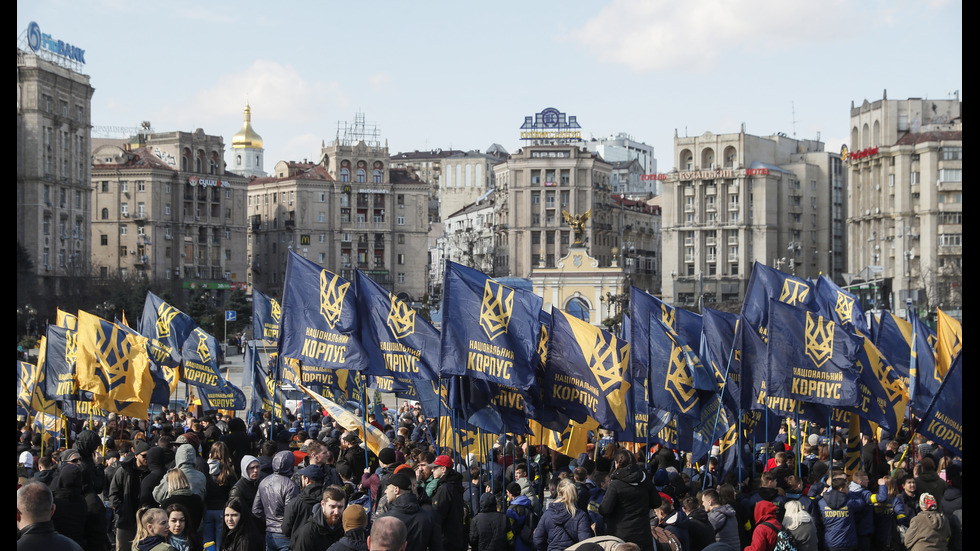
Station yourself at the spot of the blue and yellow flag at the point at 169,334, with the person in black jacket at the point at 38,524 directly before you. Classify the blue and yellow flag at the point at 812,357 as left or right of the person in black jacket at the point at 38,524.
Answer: left

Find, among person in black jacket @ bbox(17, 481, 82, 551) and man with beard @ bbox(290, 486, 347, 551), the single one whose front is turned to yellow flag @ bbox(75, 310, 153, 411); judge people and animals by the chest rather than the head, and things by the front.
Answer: the person in black jacket

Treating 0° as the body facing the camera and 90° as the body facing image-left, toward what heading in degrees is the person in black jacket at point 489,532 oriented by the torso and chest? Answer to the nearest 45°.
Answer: approximately 180°

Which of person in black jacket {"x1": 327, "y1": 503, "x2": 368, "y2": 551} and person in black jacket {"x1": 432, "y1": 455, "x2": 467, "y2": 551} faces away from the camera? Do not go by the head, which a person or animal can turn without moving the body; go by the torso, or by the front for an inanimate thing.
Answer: person in black jacket {"x1": 327, "y1": 503, "x2": 368, "y2": 551}

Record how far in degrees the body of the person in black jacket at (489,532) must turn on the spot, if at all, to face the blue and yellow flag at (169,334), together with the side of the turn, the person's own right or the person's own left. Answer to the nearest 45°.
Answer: approximately 45° to the person's own left

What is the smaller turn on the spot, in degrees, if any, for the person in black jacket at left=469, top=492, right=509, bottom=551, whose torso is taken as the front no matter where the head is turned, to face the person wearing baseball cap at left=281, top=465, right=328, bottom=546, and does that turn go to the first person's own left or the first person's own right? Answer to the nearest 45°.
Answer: approximately 90° to the first person's own left

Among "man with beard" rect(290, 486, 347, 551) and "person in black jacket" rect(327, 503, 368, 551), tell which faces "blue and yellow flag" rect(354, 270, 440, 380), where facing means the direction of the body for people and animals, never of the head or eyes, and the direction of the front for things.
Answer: the person in black jacket

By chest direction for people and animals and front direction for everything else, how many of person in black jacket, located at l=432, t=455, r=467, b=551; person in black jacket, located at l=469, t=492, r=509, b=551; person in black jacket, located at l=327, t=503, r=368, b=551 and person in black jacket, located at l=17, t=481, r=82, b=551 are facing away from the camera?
3

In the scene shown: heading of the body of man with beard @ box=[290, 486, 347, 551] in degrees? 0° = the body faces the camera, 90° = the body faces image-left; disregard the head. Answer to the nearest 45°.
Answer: approximately 315°

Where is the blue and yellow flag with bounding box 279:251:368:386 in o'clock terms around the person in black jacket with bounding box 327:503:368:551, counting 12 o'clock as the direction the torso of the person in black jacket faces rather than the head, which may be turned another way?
The blue and yellow flag is roughly at 12 o'clock from the person in black jacket.
